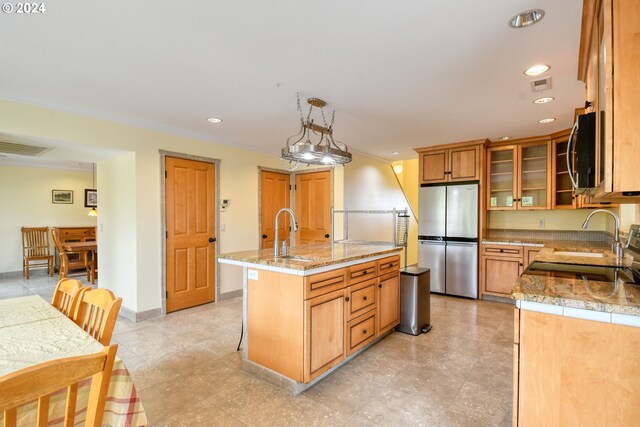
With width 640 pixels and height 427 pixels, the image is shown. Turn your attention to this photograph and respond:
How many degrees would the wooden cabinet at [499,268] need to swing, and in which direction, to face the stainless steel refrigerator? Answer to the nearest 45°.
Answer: approximately 90° to its right

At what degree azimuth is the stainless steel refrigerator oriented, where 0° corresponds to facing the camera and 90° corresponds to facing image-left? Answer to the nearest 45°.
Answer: approximately 0°

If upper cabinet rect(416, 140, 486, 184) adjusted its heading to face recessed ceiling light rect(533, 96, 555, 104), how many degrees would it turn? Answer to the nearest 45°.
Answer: approximately 45° to its left

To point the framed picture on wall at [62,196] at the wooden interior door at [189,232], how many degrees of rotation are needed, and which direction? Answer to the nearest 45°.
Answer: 0° — it already faces it

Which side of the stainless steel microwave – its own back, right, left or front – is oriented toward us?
left

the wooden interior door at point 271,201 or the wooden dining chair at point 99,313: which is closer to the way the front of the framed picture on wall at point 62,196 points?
the wooden dining chair

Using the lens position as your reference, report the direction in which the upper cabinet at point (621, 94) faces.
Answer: facing to the left of the viewer

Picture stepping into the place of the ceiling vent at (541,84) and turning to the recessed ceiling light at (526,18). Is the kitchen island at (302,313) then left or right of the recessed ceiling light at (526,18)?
right
